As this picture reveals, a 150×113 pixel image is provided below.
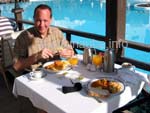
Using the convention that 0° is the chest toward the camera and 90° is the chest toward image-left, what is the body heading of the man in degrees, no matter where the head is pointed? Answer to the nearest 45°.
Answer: approximately 315°

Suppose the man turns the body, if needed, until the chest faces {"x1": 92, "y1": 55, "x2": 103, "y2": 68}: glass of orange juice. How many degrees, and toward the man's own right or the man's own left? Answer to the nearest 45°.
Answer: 0° — they already face it
